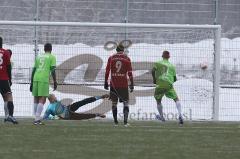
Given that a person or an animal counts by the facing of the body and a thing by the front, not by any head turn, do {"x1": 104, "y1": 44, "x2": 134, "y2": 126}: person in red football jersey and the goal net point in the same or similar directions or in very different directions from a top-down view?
very different directions

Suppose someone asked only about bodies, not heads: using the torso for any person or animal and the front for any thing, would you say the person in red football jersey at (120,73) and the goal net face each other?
yes

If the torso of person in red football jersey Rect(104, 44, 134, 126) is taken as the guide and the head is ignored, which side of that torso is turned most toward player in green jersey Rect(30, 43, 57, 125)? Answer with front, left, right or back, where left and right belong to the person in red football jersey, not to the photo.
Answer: left

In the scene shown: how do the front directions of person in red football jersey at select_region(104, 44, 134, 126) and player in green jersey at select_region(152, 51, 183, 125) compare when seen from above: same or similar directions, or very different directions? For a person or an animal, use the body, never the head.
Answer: same or similar directions

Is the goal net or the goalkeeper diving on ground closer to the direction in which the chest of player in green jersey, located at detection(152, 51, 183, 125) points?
the goal net

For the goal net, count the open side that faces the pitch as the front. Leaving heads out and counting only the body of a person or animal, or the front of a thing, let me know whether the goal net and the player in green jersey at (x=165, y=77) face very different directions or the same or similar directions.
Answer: very different directions

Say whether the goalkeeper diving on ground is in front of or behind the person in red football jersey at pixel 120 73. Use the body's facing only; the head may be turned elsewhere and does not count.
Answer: in front

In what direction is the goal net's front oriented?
toward the camera

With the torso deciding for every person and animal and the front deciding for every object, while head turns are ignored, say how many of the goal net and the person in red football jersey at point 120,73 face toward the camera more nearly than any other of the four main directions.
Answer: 1

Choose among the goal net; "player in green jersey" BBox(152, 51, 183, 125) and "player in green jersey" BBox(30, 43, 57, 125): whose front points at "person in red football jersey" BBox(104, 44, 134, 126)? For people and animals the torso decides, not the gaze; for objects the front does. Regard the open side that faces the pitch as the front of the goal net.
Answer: the goal net

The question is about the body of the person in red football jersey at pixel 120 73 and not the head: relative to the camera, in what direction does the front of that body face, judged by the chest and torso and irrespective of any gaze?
away from the camera

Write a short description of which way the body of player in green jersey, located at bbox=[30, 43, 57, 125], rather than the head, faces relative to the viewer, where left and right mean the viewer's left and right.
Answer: facing away from the viewer

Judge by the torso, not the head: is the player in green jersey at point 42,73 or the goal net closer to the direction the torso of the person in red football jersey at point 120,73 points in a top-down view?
the goal net

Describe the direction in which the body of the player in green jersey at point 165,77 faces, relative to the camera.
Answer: away from the camera

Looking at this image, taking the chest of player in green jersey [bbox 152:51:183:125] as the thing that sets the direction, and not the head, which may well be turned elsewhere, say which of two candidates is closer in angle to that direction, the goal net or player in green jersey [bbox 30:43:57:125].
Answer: the goal net

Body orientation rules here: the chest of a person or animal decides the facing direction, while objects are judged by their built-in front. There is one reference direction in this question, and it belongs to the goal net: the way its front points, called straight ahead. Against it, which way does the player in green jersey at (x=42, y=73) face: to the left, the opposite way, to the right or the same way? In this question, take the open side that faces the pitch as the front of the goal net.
the opposite way

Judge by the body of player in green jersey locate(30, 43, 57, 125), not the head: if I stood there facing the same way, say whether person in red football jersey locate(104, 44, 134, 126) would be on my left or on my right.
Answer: on my right
